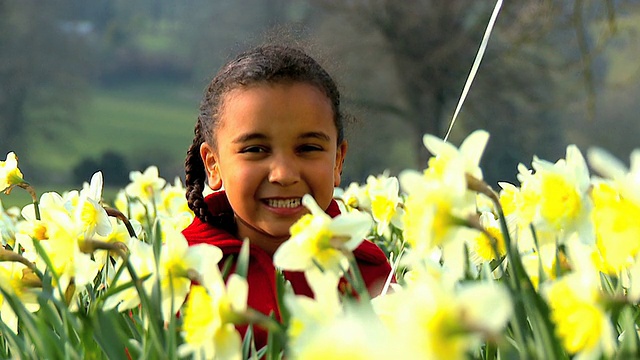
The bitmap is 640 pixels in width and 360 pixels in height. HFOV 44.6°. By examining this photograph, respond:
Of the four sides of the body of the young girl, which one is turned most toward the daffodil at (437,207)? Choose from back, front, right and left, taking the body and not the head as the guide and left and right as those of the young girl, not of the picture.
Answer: front

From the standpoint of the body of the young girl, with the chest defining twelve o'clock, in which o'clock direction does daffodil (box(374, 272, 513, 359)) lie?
The daffodil is roughly at 12 o'clock from the young girl.

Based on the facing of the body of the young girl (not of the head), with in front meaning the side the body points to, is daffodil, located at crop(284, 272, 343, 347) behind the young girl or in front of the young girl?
in front

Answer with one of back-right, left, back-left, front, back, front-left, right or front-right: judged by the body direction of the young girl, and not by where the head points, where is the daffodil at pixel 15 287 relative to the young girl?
front-right

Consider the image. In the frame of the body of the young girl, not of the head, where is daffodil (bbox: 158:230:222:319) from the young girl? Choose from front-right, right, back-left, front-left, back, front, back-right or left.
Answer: front

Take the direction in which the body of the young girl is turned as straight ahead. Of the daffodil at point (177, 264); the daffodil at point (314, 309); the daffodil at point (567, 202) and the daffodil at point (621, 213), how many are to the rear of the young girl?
0

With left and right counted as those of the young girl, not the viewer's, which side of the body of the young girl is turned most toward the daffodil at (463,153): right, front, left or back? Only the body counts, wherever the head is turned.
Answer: front

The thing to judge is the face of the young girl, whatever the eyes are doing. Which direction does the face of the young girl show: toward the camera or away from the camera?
toward the camera

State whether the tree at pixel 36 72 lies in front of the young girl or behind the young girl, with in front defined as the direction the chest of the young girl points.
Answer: behind

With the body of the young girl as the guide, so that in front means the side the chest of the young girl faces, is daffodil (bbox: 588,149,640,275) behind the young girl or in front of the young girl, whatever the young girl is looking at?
in front

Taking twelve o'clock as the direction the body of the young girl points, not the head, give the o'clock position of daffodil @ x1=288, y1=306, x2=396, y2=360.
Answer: The daffodil is roughly at 12 o'clock from the young girl.

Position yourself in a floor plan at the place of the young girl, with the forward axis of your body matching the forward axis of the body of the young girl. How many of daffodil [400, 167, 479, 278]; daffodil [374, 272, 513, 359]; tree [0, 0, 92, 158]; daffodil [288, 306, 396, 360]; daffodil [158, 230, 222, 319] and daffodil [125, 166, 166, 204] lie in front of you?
4

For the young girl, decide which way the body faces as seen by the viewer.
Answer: toward the camera

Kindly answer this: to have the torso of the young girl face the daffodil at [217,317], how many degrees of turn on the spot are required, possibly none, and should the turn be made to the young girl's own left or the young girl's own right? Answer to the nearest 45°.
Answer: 0° — they already face it

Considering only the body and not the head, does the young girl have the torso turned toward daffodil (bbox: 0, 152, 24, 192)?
no
